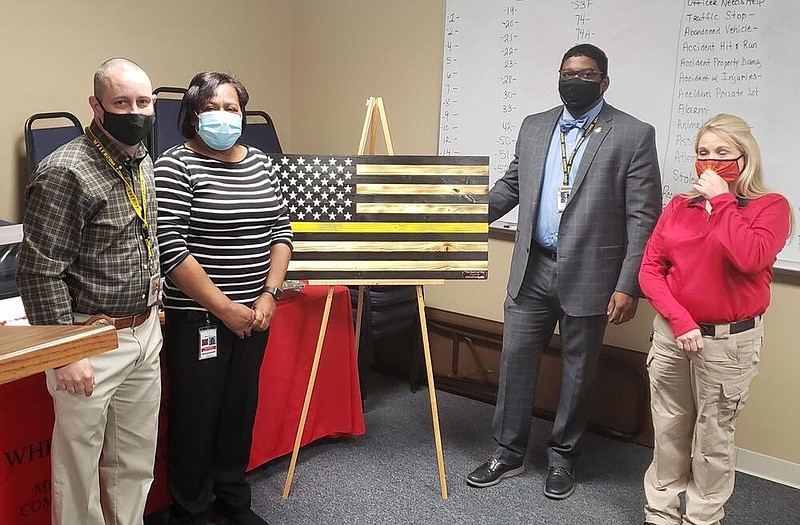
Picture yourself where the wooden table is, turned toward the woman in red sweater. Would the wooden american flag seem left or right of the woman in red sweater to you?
left

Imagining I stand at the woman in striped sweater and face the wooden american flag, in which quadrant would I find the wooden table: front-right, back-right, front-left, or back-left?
back-right

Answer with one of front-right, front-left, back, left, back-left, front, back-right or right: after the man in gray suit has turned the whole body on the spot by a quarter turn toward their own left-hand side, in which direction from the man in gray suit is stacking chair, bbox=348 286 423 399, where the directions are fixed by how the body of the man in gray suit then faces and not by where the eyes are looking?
back
